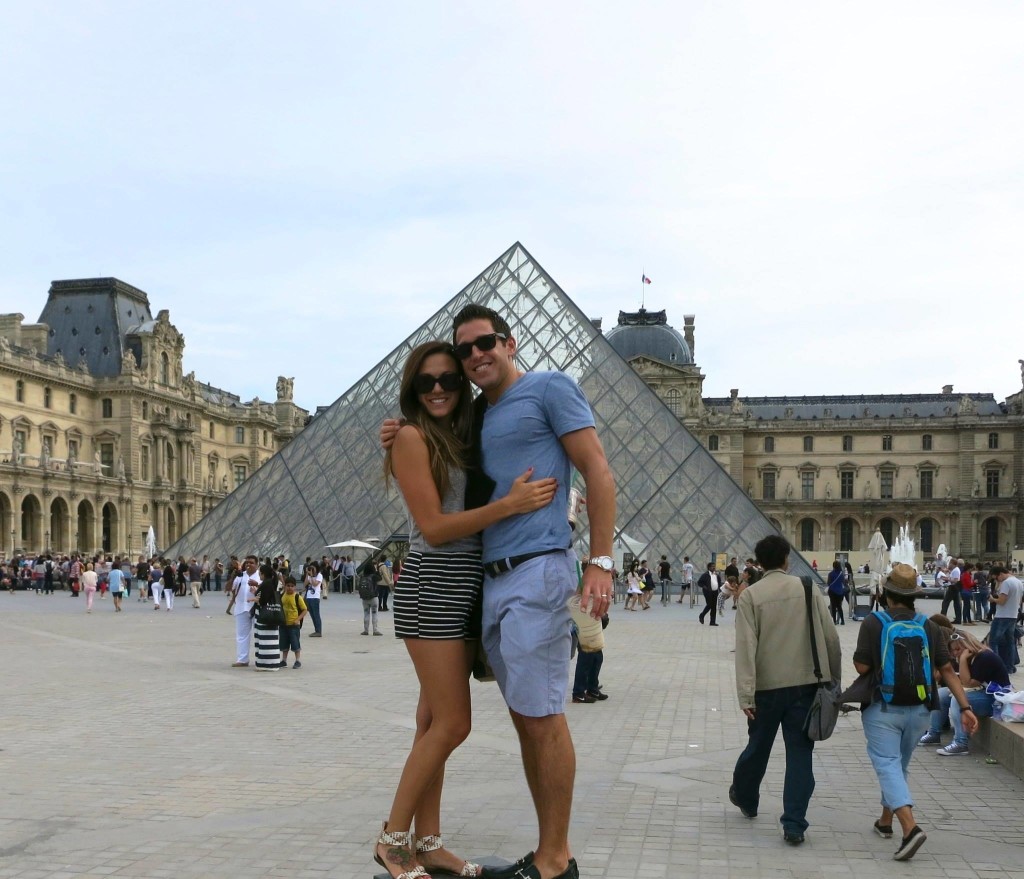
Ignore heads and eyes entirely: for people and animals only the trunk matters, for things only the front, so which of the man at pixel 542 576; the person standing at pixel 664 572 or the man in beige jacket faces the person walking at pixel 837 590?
the man in beige jacket

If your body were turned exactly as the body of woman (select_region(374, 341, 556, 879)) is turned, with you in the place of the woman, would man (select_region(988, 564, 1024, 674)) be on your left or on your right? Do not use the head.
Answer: on your left

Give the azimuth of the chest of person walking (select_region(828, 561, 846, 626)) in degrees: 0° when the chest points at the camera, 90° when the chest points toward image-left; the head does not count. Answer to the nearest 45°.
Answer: approximately 180°

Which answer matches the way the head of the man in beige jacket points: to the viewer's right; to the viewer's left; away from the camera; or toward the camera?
away from the camera
